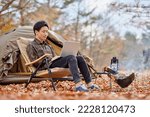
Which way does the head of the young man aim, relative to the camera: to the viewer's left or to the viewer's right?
to the viewer's right

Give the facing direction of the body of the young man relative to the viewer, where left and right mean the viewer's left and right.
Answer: facing the viewer and to the right of the viewer

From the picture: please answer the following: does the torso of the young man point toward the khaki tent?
no
